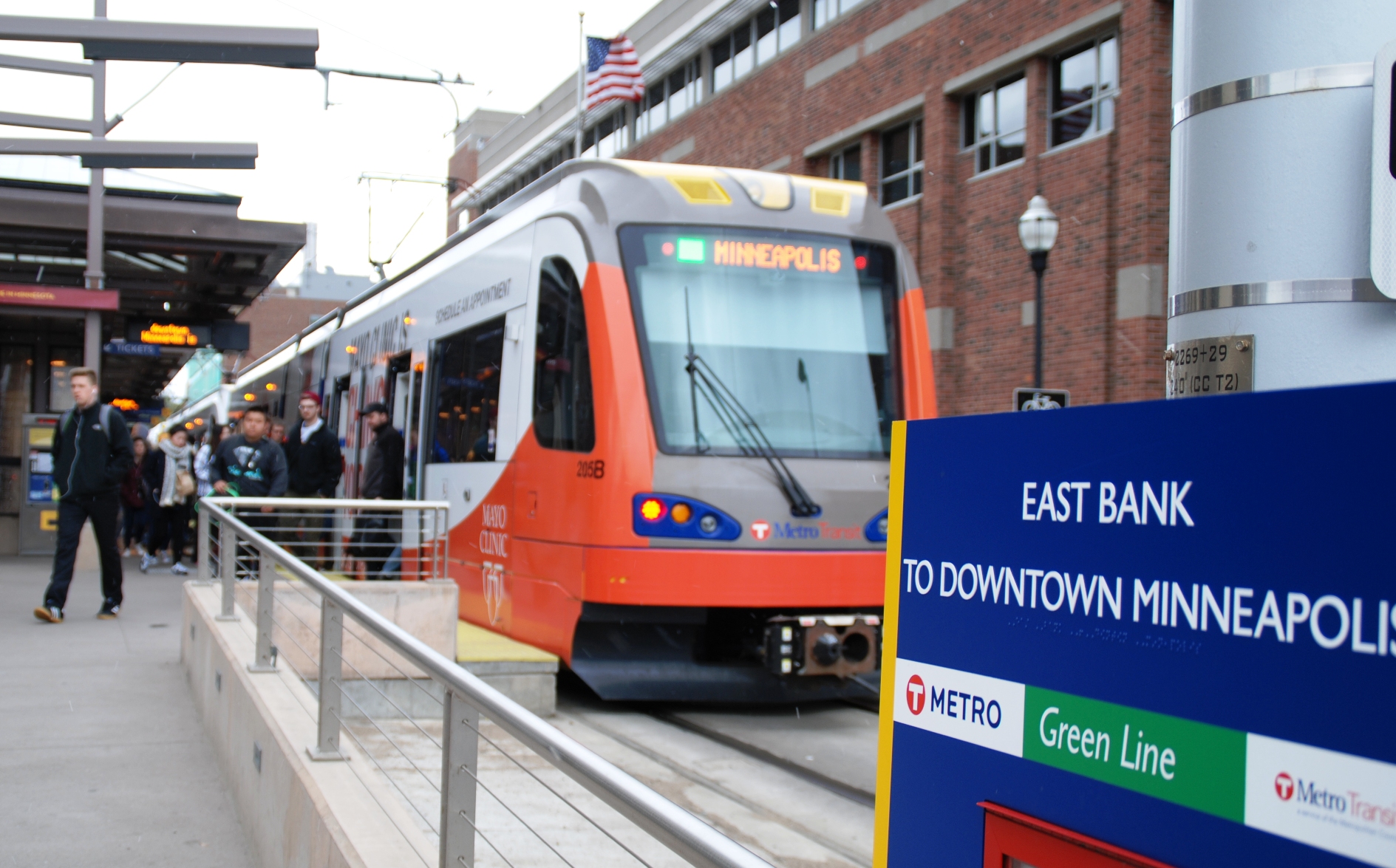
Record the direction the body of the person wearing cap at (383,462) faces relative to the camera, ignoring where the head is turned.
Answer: to the viewer's left

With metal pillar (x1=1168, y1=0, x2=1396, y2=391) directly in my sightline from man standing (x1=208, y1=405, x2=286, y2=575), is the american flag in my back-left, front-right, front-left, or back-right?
back-left

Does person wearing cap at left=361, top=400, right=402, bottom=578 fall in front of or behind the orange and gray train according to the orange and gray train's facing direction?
behind

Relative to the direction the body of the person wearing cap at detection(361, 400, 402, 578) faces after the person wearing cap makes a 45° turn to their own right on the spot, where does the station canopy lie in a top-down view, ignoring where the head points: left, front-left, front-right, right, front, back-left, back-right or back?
front

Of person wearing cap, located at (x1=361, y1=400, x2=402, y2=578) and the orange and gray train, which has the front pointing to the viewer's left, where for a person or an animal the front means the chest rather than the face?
the person wearing cap

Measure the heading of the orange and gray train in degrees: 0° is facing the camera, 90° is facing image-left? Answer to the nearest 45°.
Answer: approximately 315°

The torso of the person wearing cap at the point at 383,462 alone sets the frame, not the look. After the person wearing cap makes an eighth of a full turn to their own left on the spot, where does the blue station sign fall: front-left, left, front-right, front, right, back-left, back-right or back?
front-left

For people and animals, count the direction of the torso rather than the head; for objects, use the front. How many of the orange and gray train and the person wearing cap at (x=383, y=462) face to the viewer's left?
1

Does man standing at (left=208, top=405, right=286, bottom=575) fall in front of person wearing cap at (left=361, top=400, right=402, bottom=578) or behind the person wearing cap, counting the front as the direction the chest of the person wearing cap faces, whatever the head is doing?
in front

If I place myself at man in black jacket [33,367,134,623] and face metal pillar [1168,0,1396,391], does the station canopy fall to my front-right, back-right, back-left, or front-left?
back-left

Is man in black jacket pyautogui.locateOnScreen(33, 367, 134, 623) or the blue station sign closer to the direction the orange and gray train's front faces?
the blue station sign

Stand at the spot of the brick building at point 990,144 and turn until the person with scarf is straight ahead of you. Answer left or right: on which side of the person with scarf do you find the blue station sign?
left

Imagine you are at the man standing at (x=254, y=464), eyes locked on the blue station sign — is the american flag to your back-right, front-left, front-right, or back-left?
back-left

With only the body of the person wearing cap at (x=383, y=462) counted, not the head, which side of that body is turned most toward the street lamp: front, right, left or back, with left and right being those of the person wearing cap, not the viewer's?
back

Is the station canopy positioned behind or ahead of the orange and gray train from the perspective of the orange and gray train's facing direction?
behind
